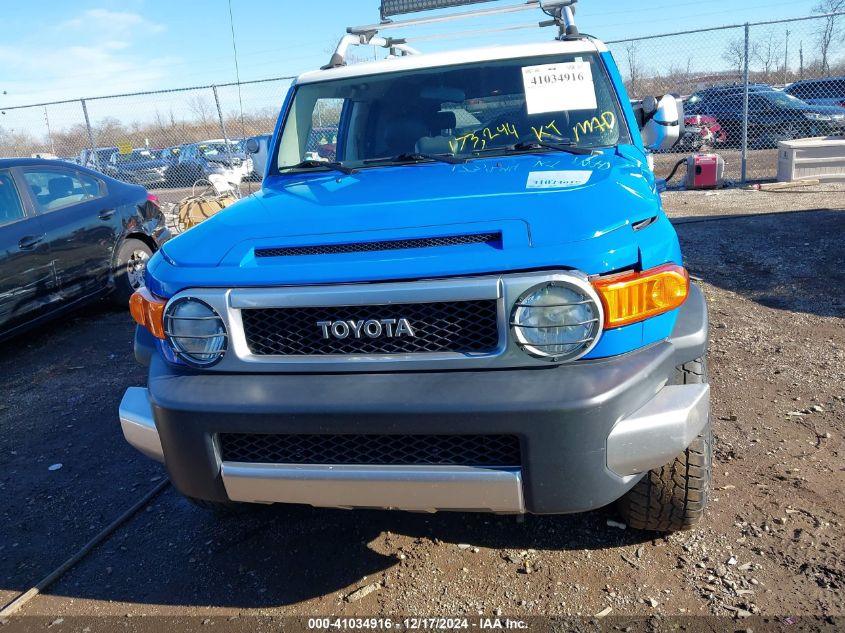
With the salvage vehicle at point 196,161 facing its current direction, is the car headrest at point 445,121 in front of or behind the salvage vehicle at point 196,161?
in front

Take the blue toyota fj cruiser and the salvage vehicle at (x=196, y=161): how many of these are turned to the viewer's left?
0

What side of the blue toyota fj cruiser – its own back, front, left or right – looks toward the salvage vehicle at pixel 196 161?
back

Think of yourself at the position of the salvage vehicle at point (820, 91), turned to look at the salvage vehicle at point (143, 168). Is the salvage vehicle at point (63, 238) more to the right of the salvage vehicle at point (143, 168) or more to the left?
left

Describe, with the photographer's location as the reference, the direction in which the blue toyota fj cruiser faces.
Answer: facing the viewer

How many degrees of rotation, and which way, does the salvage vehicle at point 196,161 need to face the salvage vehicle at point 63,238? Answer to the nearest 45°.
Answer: approximately 45° to its right

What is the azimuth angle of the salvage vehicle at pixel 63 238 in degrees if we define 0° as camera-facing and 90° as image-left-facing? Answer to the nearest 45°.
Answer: approximately 45°

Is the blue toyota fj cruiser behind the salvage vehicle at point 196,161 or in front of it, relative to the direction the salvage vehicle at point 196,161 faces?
in front

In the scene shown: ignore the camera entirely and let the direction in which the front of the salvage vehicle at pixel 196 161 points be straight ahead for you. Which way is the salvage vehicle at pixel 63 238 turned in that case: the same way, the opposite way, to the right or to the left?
to the right

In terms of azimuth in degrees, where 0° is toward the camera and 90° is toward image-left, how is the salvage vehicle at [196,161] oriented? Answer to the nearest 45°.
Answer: approximately 315°
